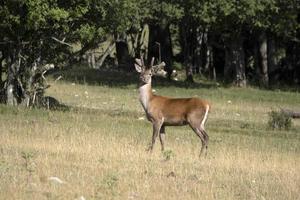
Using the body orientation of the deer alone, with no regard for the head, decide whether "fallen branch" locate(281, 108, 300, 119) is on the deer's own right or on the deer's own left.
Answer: on the deer's own right

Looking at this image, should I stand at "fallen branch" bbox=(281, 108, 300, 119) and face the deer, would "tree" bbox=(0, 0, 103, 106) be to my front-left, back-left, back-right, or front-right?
front-right

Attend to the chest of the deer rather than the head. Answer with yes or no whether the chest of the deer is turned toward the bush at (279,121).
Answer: no

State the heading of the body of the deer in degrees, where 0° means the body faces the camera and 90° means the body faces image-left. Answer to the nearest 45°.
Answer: approximately 90°

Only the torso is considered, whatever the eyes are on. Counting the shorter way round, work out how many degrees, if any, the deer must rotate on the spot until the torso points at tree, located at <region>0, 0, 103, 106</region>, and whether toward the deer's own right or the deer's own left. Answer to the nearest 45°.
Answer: approximately 45° to the deer's own right

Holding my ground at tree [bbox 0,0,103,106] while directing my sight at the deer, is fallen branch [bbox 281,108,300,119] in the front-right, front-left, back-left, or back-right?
front-left

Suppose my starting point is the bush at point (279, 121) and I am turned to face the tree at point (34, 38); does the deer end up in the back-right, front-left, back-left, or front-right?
front-left

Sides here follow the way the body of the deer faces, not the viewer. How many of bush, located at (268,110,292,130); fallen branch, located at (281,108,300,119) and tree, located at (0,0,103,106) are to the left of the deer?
0

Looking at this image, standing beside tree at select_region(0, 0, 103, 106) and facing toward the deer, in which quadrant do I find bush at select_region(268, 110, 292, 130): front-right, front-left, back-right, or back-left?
front-left
